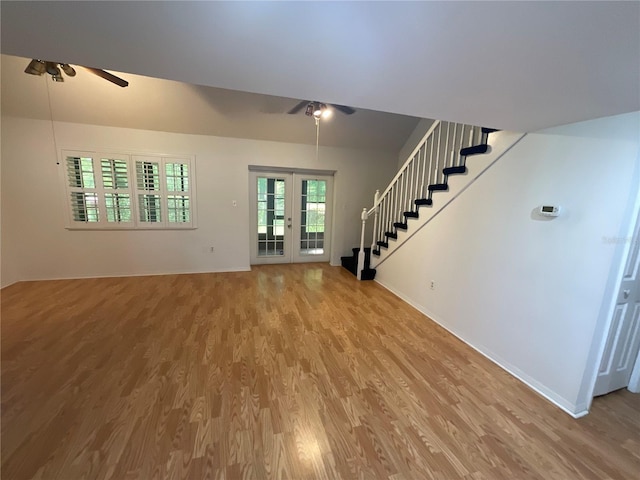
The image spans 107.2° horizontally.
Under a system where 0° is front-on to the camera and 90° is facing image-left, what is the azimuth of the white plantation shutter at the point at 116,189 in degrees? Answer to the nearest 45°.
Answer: approximately 0°

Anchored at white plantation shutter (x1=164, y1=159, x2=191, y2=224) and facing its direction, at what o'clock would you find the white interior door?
The white interior door is roughly at 11 o'clock from the white plantation shutter.

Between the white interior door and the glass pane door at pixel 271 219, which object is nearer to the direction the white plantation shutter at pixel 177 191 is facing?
the white interior door

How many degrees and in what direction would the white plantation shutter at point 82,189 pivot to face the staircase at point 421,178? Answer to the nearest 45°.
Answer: approximately 45° to its left

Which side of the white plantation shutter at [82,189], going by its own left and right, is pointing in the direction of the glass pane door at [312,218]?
left

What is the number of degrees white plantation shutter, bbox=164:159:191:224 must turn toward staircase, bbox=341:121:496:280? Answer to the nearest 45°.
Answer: approximately 45° to its left
